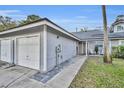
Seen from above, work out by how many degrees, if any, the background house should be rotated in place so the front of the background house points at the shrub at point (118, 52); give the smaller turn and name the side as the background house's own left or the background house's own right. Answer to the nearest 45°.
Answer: approximately 45° to the background house's own left

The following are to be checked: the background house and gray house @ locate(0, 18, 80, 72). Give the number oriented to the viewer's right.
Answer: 0

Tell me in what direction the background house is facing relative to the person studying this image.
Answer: facing the viewer

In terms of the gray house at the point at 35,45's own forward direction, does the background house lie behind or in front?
behind

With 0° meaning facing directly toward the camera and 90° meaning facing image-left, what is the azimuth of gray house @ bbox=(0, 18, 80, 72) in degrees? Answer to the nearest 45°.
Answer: approximately 45°
